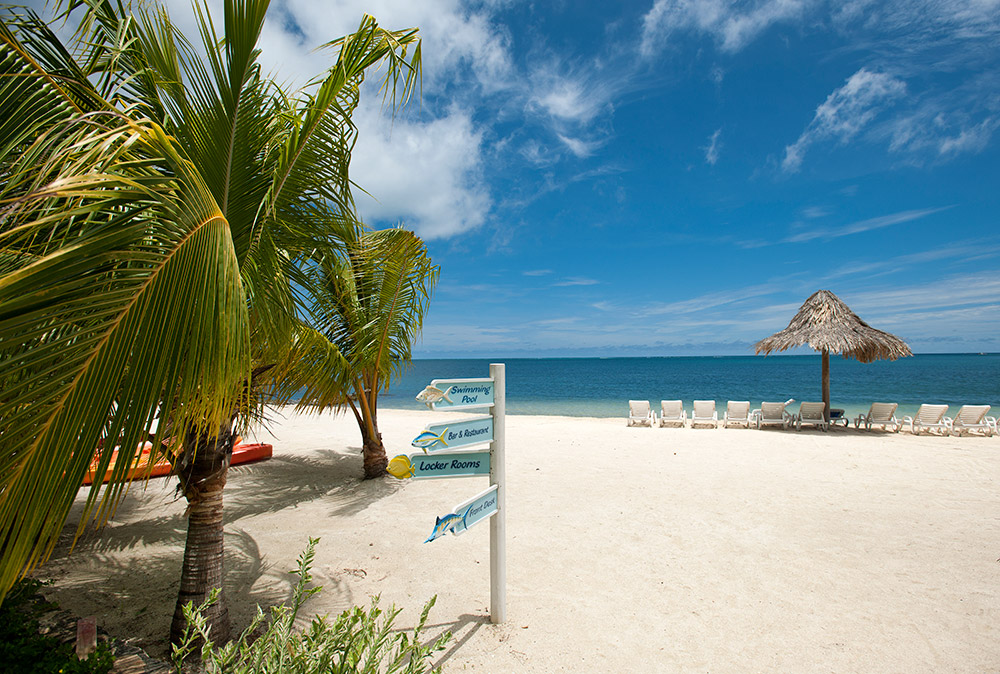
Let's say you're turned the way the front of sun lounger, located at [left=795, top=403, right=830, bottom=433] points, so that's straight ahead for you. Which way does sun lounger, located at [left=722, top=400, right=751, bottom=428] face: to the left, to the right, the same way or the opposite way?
the same way

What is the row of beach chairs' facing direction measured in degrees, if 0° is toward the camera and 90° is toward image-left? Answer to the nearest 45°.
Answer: approximately 180°

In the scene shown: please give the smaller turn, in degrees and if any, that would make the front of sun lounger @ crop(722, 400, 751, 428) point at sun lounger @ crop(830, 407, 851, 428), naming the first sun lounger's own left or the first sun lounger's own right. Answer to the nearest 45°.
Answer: approximately 90° to the first sun lounger's own right

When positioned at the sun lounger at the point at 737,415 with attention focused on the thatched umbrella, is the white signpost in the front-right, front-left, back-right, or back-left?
back-right

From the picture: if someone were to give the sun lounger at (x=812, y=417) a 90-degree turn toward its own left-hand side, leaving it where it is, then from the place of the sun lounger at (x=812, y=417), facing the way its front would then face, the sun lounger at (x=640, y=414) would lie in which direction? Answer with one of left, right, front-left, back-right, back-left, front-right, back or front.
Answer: front

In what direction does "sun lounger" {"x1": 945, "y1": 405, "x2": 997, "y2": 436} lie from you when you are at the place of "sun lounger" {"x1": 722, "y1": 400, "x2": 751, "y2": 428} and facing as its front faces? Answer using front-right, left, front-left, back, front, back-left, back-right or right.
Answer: right

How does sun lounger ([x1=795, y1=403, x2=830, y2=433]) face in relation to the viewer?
away from the camera

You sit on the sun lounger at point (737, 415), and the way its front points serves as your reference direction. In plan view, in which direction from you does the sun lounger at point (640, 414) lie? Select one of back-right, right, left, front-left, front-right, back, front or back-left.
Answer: left

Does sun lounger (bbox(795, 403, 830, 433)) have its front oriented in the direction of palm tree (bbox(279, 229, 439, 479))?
no

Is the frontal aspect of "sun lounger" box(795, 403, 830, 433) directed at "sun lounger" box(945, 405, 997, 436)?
no

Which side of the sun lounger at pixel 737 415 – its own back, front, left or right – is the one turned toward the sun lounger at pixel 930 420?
right
